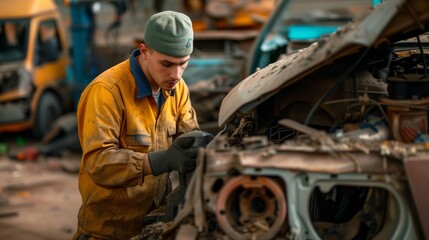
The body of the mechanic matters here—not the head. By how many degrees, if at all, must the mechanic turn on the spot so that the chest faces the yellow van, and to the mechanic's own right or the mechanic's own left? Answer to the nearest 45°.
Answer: approximately 135° to the mechanic's own left

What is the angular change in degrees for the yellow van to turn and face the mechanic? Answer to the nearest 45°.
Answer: approximately 45° to its left

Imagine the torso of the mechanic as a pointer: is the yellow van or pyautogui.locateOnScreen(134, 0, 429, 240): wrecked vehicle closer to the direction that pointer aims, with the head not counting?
the wrecked vehicle

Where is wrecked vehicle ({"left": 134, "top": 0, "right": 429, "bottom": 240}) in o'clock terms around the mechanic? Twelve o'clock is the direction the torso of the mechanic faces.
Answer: The wrecked vehicle is roughly at 12 o'clock from the mechanic.

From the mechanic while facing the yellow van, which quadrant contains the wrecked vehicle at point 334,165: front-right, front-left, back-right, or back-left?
back-right

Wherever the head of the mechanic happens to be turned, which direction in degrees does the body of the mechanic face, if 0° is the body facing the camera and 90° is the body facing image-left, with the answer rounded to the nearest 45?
approximately 315°

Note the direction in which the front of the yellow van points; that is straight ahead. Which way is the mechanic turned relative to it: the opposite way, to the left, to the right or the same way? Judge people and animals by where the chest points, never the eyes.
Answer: to the left
